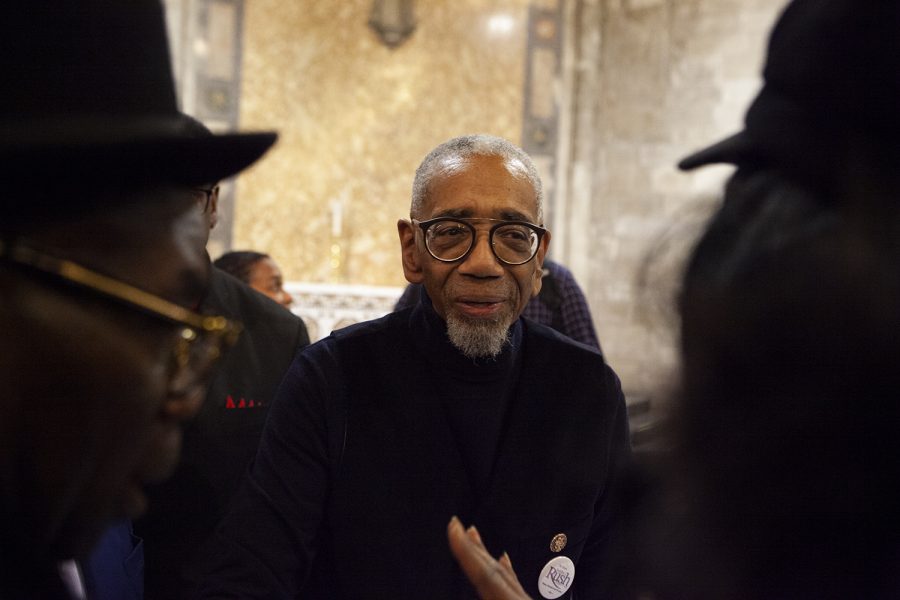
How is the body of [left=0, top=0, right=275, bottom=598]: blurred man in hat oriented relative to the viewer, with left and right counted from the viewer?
facing to the right of the viewer

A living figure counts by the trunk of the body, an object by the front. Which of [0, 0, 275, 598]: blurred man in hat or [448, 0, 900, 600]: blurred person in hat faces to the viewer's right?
[0, 0, 275, 598]: blurred man in hat

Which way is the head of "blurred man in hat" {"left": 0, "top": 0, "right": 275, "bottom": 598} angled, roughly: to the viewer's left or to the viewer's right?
to the viewer's right

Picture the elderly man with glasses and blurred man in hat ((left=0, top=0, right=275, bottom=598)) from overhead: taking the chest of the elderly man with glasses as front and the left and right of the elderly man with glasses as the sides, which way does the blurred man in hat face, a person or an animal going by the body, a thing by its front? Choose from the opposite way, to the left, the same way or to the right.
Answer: to the left

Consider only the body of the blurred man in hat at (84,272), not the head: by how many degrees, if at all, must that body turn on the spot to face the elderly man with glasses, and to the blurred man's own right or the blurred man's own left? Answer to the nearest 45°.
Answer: approximately 45° to the blurred man's own left

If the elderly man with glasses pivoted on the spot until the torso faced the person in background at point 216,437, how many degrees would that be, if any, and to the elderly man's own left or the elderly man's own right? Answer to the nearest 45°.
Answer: approximately 135° to the elderly man's own right

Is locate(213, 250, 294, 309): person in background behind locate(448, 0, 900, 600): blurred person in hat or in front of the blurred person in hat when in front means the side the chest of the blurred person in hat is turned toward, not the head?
in front

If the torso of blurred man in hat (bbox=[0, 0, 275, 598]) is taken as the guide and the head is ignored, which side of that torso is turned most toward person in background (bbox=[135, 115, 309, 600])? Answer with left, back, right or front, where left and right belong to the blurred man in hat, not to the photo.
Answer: left

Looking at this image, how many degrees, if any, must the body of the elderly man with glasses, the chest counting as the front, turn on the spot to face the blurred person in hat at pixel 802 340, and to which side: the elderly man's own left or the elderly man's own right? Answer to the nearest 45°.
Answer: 0° — they already face them

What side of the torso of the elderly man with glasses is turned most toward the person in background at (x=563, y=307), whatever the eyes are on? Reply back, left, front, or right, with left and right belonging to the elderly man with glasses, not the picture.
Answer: back

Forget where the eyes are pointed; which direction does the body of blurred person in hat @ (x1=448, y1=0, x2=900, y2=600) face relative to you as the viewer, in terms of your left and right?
facing away from the viewer and to the left of the viewer
